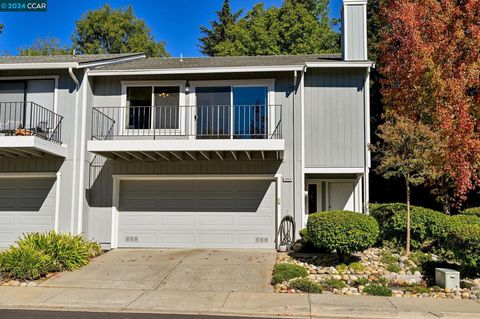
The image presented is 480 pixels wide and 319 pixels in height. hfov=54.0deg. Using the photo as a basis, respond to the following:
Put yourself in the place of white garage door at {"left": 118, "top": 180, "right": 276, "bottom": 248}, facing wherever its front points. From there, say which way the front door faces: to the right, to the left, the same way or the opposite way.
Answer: the same way

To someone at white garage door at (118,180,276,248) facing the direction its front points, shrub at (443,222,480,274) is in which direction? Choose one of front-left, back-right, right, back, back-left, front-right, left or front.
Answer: front-left

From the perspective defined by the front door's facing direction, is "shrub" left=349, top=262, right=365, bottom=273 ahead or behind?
ahead

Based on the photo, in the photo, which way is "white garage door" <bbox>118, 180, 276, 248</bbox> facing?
toward the camera

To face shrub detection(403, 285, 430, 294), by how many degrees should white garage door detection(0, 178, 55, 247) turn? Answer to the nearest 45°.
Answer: approximately 45° to its left

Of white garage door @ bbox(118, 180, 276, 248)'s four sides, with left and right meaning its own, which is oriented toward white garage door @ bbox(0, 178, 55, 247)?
right

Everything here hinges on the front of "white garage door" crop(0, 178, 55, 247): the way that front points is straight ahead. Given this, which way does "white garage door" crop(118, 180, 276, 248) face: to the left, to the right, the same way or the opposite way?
the same way

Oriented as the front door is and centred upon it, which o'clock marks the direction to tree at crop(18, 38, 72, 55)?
The tree is roughly at 4 o'clock from the front door.

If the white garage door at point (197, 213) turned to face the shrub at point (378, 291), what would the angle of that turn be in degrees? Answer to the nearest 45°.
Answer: approximately 45° to its left

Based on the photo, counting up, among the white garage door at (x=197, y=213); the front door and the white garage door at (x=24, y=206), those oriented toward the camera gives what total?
3

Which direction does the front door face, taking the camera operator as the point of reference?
facing the viewer

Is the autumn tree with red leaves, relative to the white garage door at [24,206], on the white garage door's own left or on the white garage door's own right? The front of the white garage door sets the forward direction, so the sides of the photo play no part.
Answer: on the white garage door's own left

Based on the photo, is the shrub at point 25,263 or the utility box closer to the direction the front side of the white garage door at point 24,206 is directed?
the shrub

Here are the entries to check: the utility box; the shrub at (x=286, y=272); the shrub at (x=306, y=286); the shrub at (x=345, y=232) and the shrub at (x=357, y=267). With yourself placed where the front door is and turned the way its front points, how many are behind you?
0

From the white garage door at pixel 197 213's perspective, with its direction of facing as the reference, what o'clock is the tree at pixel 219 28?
The tree is roughly at 6 o'clock from the white garage door.

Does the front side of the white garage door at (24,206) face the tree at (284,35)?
no

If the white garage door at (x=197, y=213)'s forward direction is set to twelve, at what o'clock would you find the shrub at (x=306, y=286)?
The shrub is roughly at 11 o'clock from the white garage door.

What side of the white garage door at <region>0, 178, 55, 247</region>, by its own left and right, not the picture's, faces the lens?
front
